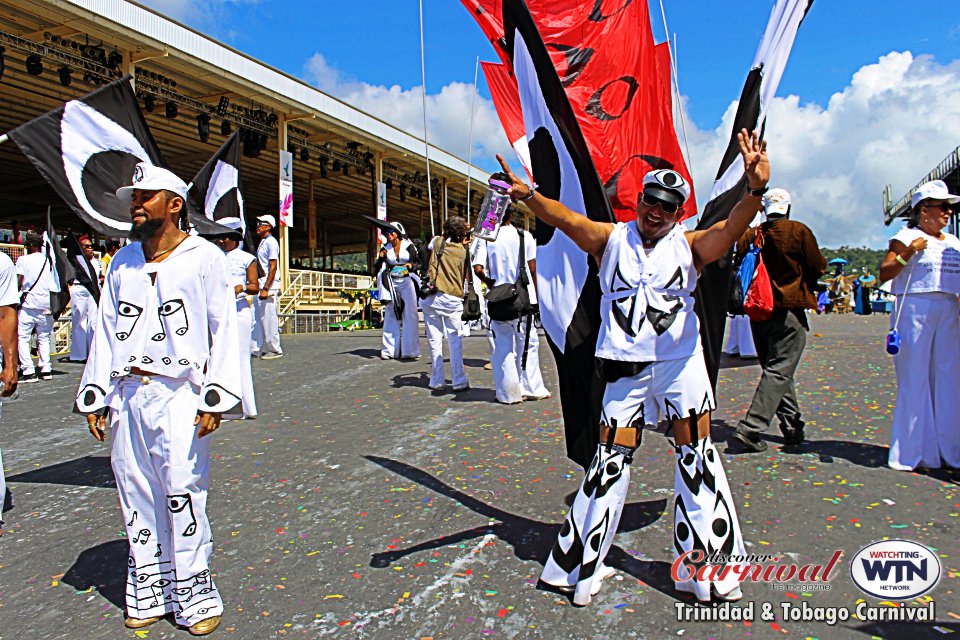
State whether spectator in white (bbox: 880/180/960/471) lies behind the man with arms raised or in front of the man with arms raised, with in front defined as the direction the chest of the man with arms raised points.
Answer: behind

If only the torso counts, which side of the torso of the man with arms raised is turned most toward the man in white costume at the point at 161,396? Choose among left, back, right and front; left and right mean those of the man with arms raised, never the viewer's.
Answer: right

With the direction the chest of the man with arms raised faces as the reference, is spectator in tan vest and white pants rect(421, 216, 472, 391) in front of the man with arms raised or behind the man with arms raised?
behind

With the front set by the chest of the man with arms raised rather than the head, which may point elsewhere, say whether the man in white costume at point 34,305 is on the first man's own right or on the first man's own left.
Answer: on the first man's own right

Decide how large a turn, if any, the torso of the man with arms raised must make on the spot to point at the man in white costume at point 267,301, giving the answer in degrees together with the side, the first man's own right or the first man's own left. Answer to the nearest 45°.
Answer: approximately 135° to the first man's own right

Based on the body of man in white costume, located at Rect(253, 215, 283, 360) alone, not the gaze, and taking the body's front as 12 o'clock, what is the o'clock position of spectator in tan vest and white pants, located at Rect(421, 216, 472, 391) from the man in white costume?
The spectator in tan vest and white pants is roughly at 8 o'clock from the man in white costume.

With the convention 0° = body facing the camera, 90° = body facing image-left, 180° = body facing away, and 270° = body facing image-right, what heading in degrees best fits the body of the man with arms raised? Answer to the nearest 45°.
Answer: approximately 0°
